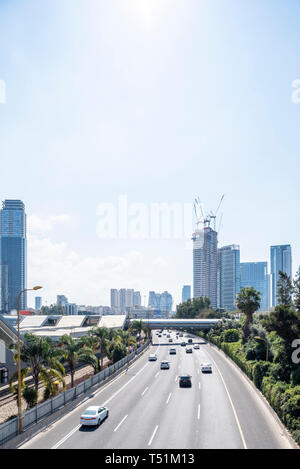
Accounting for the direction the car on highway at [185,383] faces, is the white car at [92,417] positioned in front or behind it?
behind

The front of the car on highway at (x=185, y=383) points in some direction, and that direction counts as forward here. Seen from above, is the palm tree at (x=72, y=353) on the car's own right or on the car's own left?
on the car's own left

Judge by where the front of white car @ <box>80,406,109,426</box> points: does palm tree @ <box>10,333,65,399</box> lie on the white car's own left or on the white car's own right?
on the white car's own left

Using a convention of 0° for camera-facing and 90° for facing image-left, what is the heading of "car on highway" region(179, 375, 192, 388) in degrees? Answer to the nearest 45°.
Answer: approximately 180°

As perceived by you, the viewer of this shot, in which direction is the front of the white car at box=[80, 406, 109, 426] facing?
facing away from the viewer and to the right of the viewer
